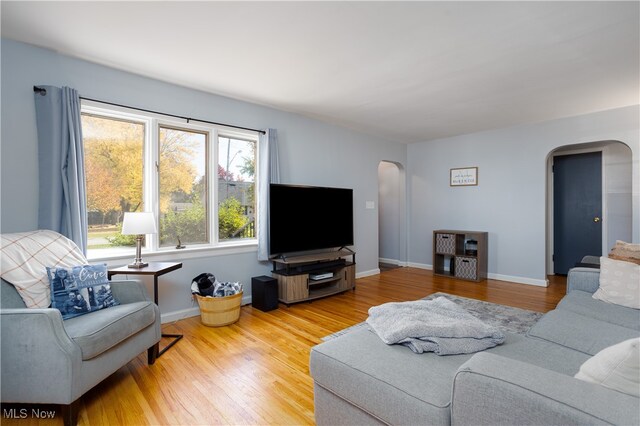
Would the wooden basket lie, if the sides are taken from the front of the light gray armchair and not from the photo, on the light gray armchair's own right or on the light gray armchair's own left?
on the light gray armchair's own left

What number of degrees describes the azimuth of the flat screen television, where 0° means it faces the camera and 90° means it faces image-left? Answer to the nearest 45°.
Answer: approximately 315°

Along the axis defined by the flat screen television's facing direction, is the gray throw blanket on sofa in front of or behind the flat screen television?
in front

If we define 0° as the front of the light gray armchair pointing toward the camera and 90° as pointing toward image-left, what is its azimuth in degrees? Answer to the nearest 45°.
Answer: approximately 315°

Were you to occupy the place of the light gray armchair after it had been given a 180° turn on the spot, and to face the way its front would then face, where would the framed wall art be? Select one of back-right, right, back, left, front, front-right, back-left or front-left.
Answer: back-right

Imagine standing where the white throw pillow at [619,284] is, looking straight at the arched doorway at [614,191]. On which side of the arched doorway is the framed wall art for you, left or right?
left

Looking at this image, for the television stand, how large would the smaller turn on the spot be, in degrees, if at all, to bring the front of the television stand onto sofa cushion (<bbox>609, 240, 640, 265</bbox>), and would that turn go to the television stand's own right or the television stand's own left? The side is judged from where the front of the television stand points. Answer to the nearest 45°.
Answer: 0° — it already faces it

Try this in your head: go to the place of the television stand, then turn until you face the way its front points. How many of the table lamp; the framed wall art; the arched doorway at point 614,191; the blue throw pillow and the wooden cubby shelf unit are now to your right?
2

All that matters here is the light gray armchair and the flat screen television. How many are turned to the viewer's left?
0

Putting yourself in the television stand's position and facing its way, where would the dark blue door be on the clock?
The dark blue door is roughly at 10 o'clock from the television stand.

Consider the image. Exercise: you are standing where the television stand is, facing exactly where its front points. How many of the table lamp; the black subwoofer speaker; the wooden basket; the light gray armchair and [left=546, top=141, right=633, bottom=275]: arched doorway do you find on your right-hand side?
4

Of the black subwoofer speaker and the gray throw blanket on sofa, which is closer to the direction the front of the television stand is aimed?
the gray throw blanket on sofa

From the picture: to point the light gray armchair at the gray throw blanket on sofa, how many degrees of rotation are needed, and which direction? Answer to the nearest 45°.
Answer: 0° — it already faces it

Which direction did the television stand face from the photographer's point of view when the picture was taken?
facing the viewer and to the right of the viewer

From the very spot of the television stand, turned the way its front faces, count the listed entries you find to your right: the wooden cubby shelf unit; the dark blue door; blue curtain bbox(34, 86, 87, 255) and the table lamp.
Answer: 2

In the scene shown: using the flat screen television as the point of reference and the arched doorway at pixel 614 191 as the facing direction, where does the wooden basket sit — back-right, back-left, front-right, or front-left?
back-right

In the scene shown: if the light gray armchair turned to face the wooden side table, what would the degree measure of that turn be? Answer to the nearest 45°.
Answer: approximately 90° to its left

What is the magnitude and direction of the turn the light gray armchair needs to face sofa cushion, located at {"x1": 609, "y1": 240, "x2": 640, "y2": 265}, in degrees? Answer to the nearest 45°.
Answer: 0° — it already faces it

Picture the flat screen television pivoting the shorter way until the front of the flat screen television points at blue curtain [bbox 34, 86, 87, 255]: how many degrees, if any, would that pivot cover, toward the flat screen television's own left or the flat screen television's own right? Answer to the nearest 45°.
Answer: approximately 90° to the flat screen television's own right

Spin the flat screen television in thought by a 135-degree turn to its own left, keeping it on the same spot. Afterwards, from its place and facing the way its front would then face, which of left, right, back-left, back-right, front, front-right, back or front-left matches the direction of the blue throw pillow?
back-left
